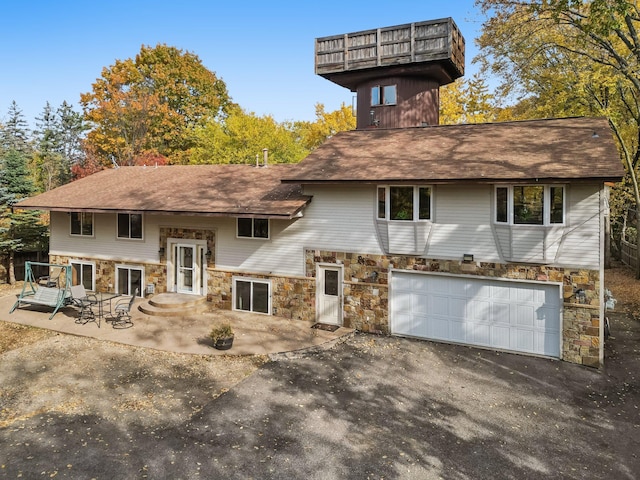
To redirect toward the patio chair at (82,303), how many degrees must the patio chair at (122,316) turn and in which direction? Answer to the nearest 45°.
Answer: approximately 45° to its right

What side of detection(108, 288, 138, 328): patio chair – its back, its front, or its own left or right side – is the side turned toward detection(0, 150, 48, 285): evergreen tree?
right

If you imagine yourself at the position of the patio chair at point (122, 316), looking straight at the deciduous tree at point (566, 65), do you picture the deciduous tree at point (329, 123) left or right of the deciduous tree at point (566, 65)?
left

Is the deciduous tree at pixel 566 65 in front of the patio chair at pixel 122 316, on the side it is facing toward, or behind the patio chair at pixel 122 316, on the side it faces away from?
behind

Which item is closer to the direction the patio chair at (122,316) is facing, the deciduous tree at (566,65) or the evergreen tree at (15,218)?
the evergreen tree
